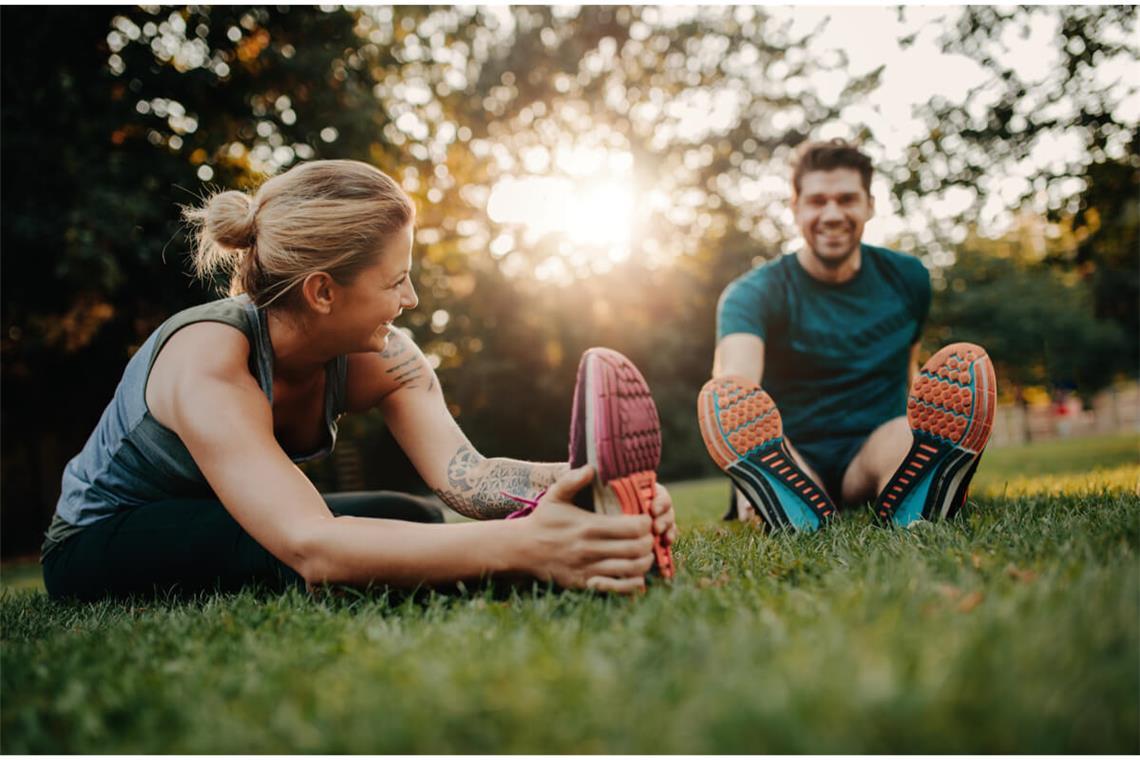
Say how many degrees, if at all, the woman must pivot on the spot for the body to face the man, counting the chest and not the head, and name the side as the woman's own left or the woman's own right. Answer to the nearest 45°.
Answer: approximately 45° to the woman's own left

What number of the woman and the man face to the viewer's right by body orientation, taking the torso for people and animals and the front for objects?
1

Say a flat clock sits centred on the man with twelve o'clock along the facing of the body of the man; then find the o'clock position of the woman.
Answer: The woman is roughly at 1 o'clock from the man.

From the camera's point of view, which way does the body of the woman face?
to the viewer's right

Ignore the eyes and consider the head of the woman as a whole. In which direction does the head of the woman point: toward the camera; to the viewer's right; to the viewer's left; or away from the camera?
to the viewer's right

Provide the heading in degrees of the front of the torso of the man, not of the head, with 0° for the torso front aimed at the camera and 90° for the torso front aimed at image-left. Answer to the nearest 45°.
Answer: approximately 0°
